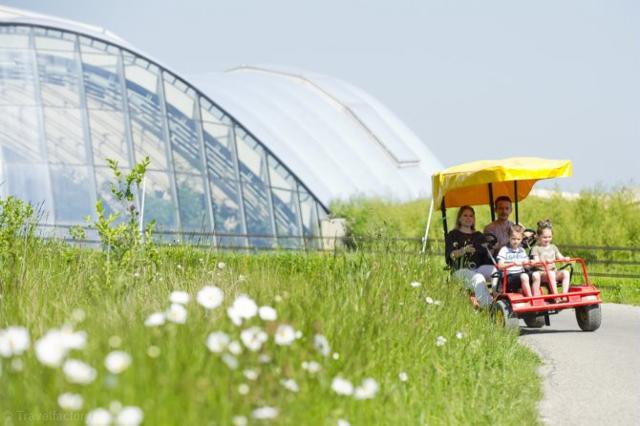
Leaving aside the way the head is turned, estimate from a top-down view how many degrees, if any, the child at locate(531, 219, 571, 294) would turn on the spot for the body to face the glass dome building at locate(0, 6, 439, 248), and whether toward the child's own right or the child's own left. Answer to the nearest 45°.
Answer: approximately 180°

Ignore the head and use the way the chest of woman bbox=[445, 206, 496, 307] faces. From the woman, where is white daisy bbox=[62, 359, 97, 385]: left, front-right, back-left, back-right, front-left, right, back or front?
front-right

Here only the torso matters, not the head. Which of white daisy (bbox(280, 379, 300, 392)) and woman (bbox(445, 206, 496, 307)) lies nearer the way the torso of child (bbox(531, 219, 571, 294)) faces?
the white daisy

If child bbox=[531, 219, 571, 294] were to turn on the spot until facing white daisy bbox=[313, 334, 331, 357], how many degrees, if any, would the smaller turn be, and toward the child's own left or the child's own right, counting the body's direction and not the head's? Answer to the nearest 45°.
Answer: approximately 45° to the child's own right

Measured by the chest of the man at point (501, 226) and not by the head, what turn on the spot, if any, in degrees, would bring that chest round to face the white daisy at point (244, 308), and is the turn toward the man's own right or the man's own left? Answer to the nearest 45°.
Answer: approximately 45° to the man's own right

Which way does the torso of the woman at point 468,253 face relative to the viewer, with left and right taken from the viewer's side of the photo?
facing the viewer and to the right of the viewer

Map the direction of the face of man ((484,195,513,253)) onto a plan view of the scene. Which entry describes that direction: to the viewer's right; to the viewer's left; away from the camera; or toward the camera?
toward the camera

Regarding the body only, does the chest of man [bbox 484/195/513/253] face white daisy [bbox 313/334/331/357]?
no

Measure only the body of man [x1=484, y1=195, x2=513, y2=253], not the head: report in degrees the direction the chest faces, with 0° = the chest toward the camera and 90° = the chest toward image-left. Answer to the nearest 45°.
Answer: approximately 315°

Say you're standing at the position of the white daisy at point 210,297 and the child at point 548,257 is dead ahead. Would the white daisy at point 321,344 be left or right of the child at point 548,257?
right

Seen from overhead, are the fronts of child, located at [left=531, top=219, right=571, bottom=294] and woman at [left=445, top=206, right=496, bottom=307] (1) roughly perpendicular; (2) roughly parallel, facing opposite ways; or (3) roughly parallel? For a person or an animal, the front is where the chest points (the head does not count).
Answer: roughly parallel

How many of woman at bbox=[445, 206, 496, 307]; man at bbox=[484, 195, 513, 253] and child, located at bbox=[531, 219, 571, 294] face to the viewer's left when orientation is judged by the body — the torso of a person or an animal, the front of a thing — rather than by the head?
0

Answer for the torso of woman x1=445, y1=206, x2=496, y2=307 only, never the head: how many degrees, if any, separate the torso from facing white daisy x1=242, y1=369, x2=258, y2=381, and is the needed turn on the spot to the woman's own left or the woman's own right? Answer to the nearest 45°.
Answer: approximately 45° to the woman's own right

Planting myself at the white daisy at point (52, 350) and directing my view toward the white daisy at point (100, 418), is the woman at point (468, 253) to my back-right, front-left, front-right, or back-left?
back-left

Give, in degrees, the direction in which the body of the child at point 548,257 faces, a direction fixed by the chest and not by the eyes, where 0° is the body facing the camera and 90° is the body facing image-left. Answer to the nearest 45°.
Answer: approximately 315°

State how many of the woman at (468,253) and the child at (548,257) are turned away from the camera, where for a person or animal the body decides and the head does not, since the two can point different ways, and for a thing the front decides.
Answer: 0

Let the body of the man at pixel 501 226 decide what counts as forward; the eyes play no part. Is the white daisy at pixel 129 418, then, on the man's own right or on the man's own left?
on the man's own right

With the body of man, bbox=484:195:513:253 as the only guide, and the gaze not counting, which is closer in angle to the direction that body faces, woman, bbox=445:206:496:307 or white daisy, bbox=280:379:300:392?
the white daisy

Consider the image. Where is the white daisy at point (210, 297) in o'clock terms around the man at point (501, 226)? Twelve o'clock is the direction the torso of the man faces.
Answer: The white daisy is roughly at 2 o'clock from the man.

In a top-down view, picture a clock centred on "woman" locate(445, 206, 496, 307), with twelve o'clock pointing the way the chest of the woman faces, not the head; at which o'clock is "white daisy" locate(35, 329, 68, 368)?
The white daisy is roughly at 2 o'clock from the woman.
